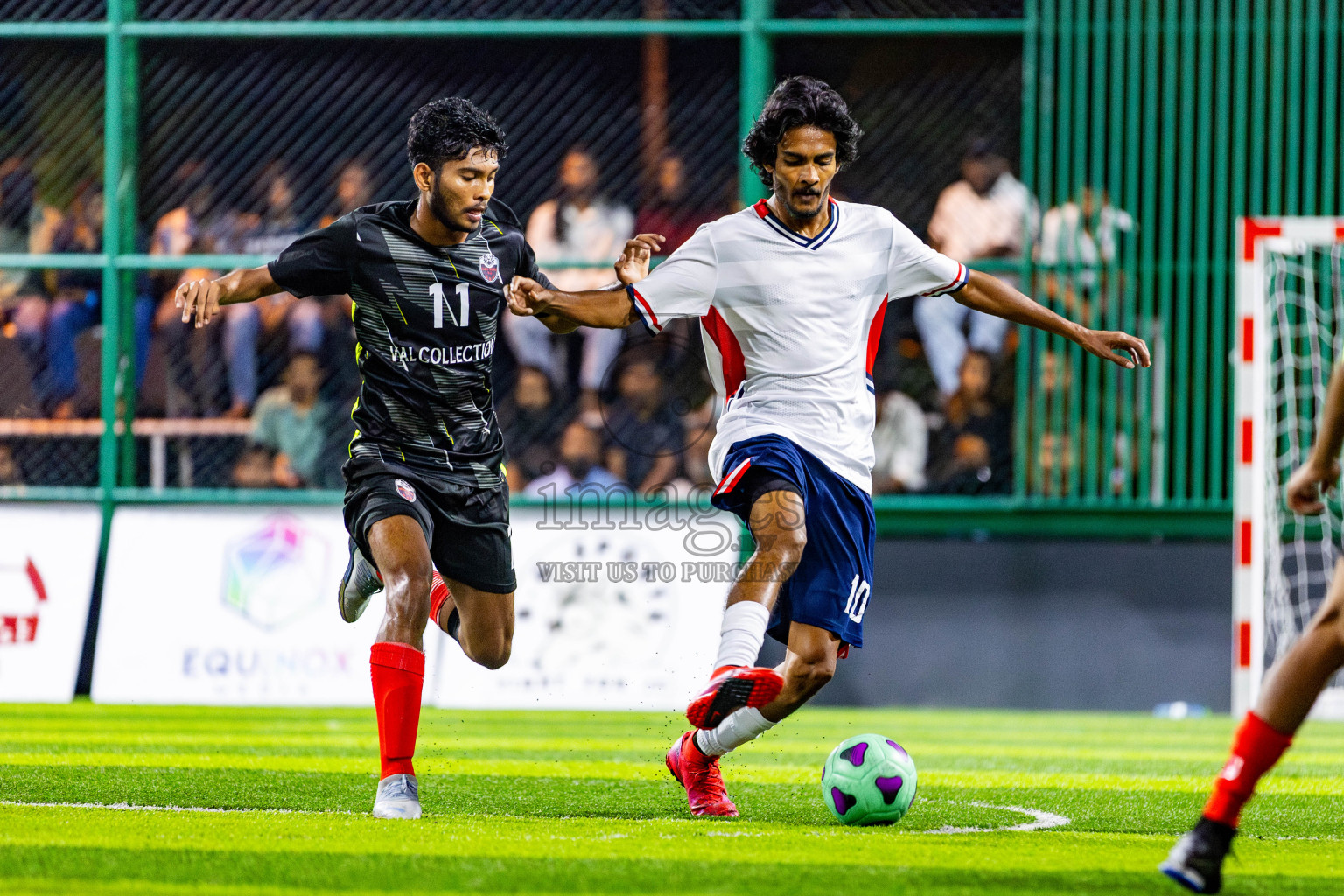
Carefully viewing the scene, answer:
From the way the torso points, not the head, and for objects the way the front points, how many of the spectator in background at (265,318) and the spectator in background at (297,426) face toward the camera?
2

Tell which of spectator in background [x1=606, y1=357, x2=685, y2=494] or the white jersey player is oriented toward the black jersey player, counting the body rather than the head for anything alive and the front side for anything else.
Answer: the spectator in background

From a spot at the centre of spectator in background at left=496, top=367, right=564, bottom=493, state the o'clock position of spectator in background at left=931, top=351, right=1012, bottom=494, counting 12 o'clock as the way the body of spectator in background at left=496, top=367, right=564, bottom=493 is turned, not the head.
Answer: spectator in background at left=931, top=351, right=1012, bottom=494 is roughly at 9 o'clock from spectator in background at left=496, top=367, right=564, bottom=493.

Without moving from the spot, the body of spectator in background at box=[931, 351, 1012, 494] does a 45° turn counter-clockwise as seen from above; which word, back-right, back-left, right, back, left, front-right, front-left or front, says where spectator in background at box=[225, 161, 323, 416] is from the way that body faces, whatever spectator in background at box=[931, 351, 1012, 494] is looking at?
back-right

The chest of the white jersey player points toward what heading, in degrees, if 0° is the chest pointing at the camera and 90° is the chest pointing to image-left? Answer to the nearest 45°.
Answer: approximately 0°

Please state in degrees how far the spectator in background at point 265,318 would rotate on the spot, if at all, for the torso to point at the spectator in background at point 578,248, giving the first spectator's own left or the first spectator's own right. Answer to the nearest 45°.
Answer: approximately 90° to the first spectator's own left

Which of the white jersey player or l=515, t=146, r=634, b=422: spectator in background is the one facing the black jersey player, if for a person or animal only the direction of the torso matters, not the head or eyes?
the spectator in background

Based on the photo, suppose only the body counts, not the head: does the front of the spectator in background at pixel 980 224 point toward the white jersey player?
yes

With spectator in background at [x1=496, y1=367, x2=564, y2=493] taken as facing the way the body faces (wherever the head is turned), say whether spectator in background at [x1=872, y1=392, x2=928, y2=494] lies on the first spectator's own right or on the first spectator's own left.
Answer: on the first spectator's own left

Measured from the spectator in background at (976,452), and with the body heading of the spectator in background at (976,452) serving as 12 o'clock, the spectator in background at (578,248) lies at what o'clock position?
the spectator in background at (578,248) is roughly at 3 o'clock from the spectator in background at (976,452).

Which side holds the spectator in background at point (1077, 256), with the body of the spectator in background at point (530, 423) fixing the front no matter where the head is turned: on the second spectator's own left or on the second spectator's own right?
on the second spectator's own left
